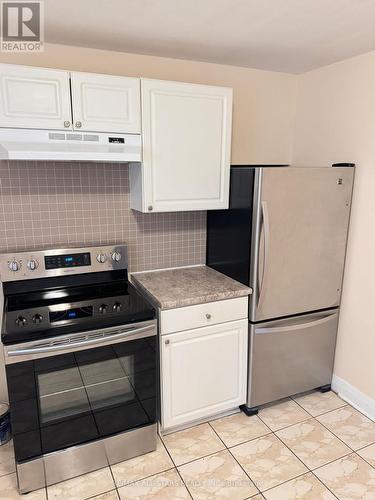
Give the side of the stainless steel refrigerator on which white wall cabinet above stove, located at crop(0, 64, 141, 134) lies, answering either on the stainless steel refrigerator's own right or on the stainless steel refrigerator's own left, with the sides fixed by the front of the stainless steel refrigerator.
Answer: on the stainless steel refrigerator's own right

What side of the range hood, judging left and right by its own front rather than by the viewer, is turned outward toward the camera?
front

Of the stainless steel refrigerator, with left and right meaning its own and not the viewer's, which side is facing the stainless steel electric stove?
right

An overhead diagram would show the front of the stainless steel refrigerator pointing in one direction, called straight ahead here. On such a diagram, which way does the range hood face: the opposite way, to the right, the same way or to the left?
the same way

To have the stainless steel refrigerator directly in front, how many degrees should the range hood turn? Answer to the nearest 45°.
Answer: approximately 90° to its left

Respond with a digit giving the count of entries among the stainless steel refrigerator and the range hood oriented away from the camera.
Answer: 0

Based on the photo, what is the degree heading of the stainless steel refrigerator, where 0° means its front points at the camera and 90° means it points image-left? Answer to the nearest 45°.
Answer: approximately 315°

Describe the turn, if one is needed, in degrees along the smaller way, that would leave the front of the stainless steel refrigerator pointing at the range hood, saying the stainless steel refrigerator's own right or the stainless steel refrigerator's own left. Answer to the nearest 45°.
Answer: approximately 90° to the stainless steel refrigerator's own right
